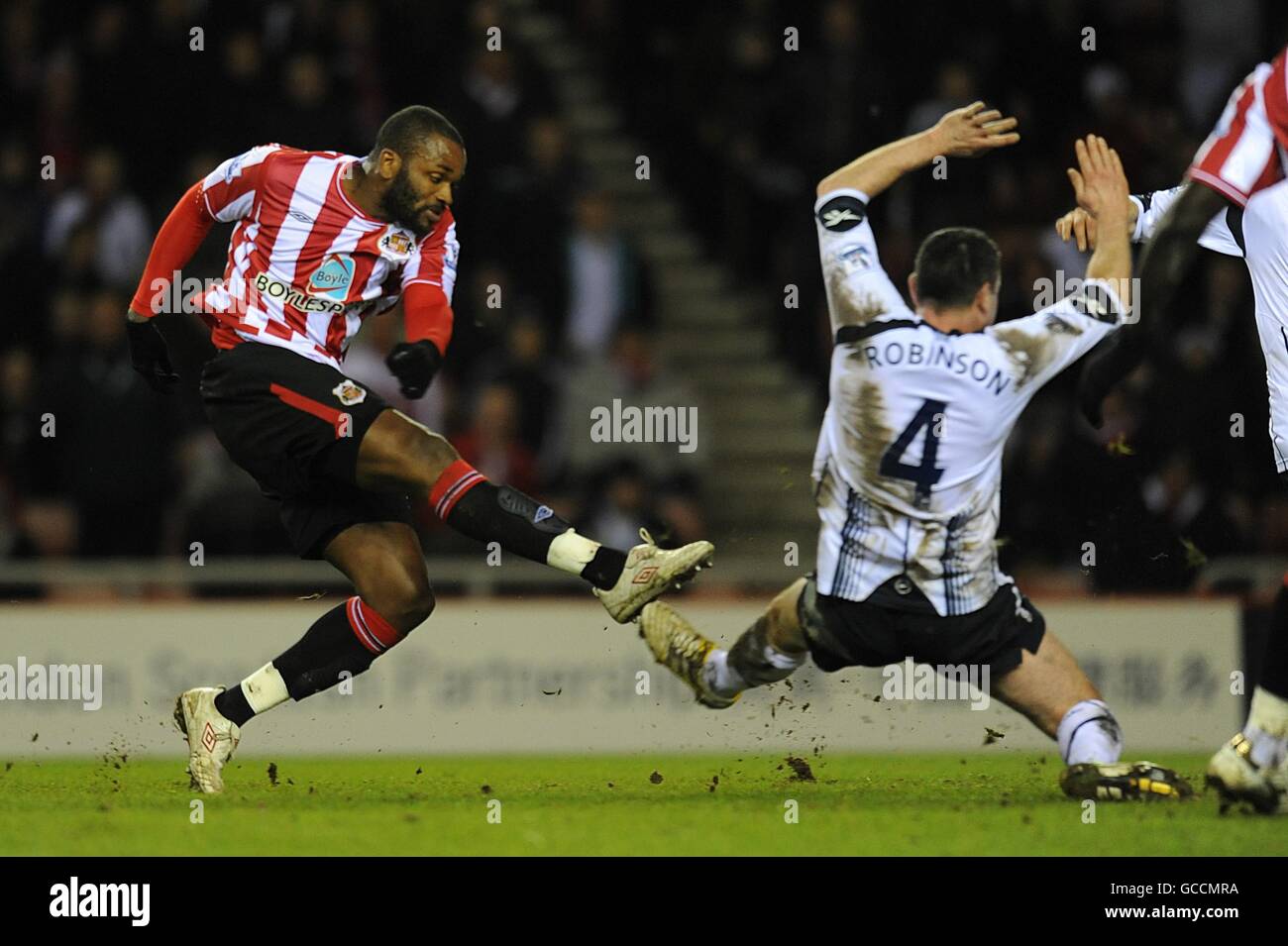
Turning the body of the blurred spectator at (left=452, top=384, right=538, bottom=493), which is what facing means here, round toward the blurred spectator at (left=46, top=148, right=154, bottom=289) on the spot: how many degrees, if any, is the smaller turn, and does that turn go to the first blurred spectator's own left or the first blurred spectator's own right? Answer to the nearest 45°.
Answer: approximately 90° to the first blurred spectator's own right

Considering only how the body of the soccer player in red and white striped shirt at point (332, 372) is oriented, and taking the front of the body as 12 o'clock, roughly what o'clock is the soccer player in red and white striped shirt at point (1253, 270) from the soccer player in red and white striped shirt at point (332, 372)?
the soccer player in red and white striped shirt at point (1253, 270) is roughly at 11 o'clock from the soccer player in red and white striped shirt at point (332, 372).

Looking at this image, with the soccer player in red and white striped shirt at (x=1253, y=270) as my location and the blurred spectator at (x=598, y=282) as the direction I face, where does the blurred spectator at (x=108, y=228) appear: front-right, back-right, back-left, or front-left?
front-left

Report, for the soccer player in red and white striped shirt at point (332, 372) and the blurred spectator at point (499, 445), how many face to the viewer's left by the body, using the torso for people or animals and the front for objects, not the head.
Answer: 0

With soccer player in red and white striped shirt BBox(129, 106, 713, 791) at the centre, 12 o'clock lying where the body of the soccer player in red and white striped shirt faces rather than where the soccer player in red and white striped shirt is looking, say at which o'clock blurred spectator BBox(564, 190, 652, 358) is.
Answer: The blurred spectator is roughly at 8 o'clock from the soccer player in red and white striped shirt.

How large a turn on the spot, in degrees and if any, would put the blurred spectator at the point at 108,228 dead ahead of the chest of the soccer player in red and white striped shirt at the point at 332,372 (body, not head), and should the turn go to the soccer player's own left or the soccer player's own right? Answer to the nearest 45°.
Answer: approximately 135° to the soccer player's own left

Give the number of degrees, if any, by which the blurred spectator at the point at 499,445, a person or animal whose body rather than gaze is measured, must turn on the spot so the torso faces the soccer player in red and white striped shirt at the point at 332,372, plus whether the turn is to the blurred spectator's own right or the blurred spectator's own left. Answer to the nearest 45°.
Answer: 0° — they already face them

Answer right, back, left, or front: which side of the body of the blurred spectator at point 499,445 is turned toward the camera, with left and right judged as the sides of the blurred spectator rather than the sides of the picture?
front

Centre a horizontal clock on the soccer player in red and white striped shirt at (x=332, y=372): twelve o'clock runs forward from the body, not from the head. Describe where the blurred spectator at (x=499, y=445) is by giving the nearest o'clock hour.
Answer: The blurred spectator is roughly at 8 o'clock from the soccer player in red and white striped shirt.

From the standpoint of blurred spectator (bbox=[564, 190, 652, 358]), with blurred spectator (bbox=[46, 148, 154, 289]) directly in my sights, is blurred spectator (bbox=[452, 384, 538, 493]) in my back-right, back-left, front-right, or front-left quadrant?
front-left
